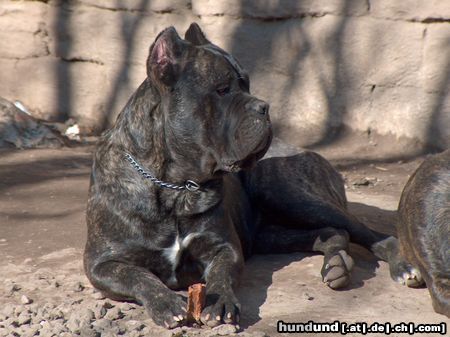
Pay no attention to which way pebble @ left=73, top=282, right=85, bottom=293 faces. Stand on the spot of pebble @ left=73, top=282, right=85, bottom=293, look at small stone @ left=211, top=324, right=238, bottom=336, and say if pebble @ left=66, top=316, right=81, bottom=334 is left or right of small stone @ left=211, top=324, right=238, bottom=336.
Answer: right

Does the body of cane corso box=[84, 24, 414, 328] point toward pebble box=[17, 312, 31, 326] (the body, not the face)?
yes

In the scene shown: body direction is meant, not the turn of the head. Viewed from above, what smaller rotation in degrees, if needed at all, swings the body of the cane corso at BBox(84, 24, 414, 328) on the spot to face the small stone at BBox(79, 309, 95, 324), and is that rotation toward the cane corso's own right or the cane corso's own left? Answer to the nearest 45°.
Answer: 0° — it already faces it

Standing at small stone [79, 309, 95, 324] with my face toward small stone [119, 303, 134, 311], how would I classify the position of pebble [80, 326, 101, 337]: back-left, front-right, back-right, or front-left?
back-right
